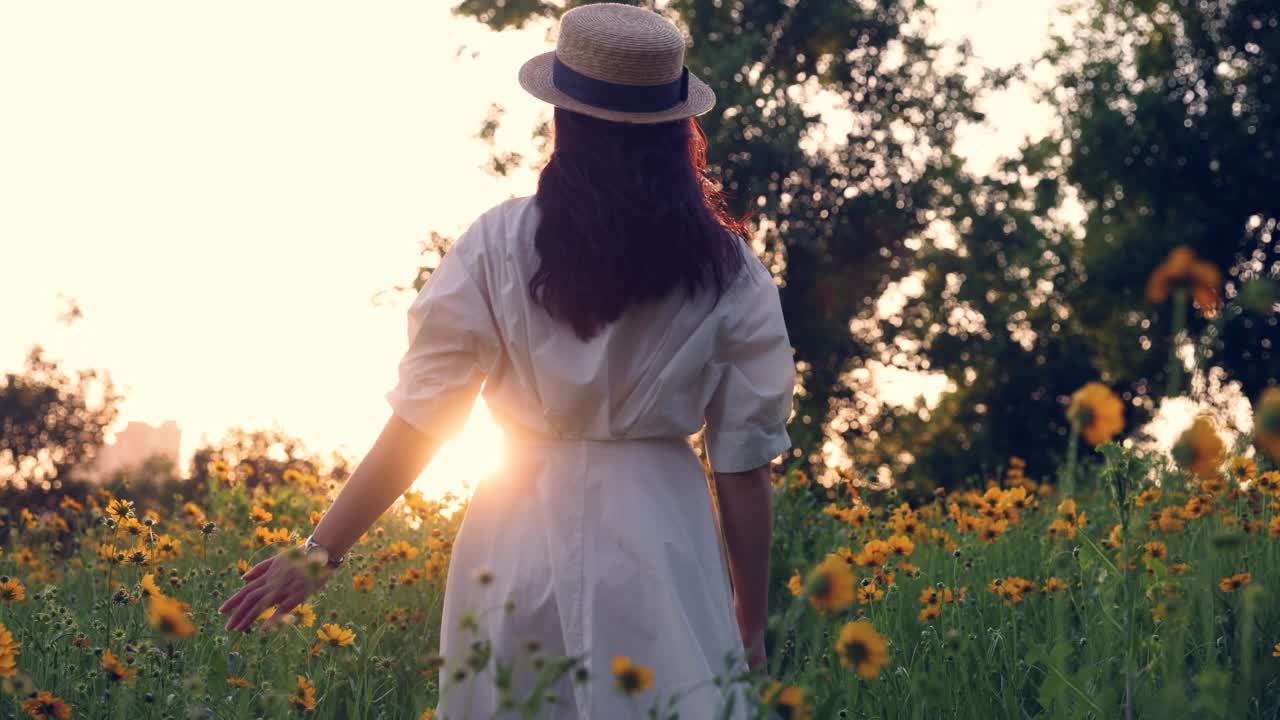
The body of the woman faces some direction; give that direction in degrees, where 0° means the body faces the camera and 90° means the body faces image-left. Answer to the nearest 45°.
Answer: approximately 180°

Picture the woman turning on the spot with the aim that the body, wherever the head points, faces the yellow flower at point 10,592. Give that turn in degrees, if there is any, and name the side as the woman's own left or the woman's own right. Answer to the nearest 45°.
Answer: approximately 45° to the woman's own left

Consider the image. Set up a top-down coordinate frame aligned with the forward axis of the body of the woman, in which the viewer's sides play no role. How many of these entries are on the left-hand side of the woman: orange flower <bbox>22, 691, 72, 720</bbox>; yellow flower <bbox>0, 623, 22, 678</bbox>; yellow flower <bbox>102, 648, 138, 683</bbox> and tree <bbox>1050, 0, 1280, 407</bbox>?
3

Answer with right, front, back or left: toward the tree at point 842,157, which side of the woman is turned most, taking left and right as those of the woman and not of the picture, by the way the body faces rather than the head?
front

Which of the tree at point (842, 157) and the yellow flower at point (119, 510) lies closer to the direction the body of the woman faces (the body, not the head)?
the tree

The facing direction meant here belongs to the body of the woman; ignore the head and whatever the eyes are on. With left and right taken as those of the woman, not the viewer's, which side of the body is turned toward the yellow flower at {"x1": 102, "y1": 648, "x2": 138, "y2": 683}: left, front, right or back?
left

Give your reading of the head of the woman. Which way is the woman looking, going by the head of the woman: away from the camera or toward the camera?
away from the camera

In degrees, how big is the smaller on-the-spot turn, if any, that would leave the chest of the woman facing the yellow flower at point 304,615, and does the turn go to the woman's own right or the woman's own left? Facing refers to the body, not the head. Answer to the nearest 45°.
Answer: approximately 45° to the woman's own left

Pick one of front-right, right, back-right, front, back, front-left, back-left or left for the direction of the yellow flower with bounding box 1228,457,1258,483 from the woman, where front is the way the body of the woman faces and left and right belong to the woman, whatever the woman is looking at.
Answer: front-right

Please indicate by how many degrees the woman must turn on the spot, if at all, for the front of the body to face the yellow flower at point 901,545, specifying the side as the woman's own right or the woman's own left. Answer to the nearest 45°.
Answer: approximately 45° to the woman's own right

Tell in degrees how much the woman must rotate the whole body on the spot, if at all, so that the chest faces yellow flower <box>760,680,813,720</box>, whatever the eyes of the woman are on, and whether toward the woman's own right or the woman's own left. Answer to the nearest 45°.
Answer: approximately 180°

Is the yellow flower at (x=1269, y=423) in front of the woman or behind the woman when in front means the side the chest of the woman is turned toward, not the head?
behind
